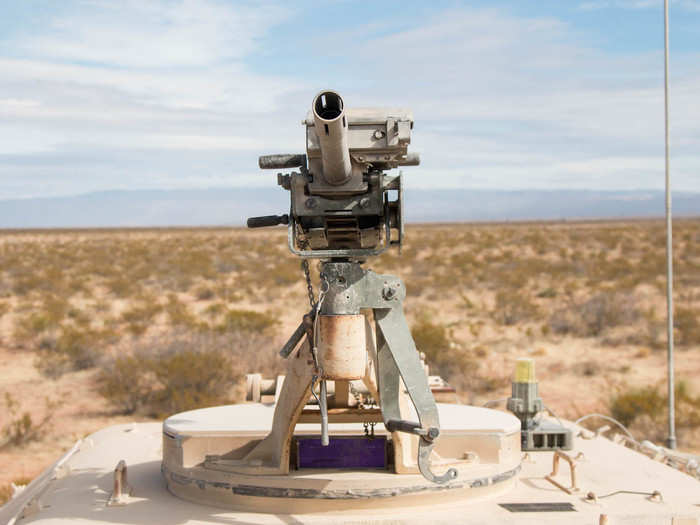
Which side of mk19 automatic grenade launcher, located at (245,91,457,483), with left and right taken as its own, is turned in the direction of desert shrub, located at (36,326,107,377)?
back

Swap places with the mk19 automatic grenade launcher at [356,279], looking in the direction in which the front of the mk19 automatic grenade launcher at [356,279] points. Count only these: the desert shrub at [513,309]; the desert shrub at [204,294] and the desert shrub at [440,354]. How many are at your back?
3

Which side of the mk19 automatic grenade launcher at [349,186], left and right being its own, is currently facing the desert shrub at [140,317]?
back

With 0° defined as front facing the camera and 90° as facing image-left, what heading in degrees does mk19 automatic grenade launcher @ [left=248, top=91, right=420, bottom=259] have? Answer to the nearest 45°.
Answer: approximately 0°

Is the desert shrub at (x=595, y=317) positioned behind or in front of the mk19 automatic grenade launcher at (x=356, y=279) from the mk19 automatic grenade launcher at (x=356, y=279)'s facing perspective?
behind

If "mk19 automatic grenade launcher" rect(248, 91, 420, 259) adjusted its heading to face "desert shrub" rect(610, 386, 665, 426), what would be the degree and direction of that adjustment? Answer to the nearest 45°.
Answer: approximately 135° to its left

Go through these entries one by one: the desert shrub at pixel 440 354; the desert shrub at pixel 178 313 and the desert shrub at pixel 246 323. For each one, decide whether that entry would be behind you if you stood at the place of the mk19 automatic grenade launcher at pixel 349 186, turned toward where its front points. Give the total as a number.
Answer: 3
